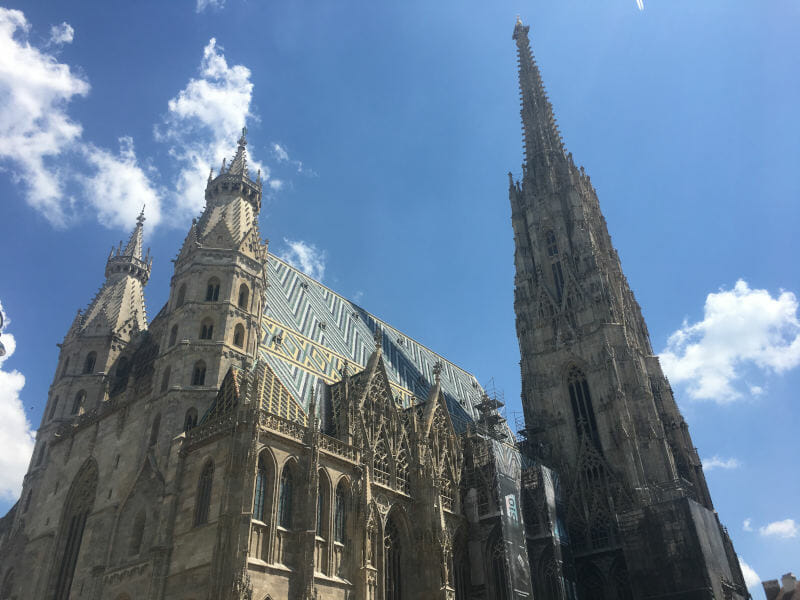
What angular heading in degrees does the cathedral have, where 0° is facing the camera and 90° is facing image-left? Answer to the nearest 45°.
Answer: approximately 45°
